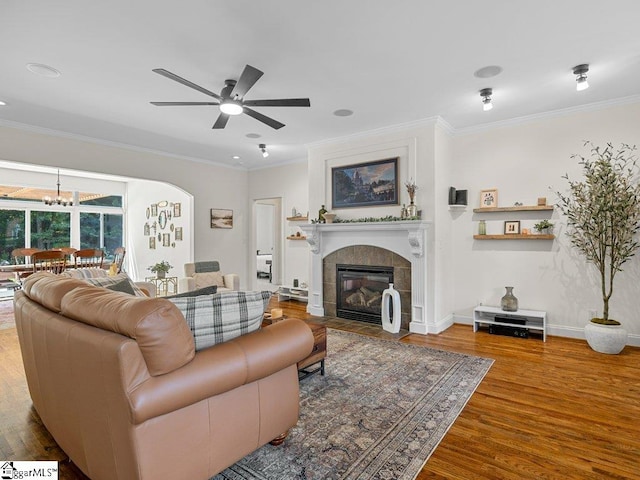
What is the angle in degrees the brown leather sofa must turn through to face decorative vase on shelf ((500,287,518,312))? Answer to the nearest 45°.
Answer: approximately 45° to its right

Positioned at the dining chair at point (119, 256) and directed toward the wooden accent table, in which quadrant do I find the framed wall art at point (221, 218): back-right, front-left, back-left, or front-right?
front-left

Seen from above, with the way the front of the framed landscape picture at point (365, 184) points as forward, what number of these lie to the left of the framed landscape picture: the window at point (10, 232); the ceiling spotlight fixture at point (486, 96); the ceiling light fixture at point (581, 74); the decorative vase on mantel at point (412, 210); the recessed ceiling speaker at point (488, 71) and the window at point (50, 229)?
4

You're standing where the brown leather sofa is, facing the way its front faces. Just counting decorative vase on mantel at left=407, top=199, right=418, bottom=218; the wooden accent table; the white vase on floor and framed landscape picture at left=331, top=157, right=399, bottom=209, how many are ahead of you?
4

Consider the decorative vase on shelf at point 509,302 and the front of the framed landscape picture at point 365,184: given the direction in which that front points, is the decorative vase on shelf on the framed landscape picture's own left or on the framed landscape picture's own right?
on the framed landscape picture's own left

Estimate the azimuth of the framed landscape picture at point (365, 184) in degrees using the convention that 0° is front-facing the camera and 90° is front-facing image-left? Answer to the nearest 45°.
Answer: approximately 45°

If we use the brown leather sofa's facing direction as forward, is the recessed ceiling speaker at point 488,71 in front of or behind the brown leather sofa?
in front

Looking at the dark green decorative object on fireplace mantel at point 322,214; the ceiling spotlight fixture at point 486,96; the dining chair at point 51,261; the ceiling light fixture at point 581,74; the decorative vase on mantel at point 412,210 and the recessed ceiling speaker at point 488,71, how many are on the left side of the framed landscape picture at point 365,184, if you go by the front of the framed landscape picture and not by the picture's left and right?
4

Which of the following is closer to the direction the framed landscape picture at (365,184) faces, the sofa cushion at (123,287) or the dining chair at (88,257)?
the sofa cushion

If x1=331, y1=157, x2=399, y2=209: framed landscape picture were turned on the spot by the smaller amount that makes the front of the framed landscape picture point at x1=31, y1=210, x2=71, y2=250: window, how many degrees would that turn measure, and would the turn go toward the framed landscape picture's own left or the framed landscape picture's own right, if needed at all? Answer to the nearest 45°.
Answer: approximately 45° to the framed landscape picture's own right

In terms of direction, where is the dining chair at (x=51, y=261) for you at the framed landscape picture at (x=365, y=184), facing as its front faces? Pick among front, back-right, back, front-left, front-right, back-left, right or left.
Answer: front-right

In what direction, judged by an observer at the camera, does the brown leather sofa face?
facing away from the viewer and to the right of the viewer

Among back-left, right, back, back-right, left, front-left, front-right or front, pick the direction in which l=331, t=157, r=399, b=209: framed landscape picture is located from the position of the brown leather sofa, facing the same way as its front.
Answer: front

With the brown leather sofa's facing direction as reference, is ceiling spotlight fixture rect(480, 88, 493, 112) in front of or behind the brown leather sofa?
in front
